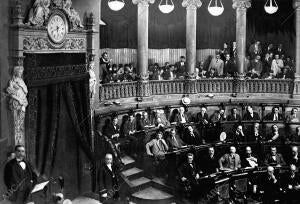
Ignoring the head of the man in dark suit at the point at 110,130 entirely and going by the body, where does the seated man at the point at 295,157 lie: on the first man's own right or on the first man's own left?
on the first man's own left

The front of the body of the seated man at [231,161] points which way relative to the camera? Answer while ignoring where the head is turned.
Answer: toward the camera

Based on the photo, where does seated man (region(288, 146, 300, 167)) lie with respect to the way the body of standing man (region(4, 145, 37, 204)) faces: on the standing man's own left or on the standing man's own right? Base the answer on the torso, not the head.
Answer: on the standing man's own left

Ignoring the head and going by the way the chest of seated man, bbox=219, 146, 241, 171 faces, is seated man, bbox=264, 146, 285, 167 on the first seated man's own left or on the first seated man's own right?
on the first seated man's own left

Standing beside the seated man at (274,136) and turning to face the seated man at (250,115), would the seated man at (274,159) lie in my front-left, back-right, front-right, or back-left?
back-left

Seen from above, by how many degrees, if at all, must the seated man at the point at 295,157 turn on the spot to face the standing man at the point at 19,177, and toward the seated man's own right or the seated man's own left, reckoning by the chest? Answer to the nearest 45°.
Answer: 0° — they already face them

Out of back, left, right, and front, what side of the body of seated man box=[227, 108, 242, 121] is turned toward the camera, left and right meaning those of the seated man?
front

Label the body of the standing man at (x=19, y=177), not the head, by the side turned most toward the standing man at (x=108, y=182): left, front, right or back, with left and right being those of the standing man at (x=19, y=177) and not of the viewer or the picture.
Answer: left

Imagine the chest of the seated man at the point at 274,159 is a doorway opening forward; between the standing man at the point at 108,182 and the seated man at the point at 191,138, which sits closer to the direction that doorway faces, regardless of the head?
the standing man

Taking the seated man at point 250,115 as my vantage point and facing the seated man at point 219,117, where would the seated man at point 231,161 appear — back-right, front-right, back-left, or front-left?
front-left

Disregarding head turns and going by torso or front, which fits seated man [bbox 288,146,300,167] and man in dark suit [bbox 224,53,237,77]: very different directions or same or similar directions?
same or similar directions

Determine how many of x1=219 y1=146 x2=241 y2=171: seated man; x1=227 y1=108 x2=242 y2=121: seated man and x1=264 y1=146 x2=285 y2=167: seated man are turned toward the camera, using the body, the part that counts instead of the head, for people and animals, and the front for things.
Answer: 3

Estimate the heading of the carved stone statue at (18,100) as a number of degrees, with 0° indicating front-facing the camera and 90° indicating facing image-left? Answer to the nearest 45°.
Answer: approximately 315°

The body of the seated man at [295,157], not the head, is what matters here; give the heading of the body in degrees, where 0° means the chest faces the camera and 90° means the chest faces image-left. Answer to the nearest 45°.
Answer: approximately 45°

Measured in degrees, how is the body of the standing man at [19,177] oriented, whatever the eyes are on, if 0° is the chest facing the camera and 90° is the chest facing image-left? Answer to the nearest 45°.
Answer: approximately 315°

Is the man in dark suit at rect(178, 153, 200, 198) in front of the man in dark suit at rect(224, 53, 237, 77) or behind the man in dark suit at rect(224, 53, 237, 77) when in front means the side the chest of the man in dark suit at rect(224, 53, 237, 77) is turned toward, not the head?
in front
